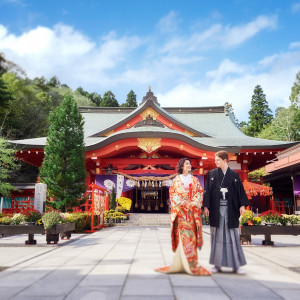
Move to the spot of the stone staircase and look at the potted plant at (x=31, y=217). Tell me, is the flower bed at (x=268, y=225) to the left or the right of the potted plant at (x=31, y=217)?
left

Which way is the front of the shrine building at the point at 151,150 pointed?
toward the camera

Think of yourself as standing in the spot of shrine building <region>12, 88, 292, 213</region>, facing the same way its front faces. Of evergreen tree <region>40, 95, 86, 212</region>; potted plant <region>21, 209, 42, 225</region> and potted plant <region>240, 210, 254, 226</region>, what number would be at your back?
0

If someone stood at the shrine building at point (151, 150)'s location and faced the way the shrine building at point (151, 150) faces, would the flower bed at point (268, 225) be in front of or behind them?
in front

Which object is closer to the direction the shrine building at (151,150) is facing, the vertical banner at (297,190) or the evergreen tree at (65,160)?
the evergreen tree

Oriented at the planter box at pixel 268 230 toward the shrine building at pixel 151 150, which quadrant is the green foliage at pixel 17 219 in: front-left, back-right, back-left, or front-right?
front-left

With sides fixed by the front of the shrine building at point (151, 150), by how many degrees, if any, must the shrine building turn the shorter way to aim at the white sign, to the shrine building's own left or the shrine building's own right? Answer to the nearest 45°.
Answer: approximately 45° to the shrine building's own right

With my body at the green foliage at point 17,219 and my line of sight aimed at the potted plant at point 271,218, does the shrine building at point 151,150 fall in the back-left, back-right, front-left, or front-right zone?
front-left

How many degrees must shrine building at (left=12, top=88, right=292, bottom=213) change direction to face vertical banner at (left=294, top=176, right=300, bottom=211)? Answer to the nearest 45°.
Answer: approximately 90° to its left

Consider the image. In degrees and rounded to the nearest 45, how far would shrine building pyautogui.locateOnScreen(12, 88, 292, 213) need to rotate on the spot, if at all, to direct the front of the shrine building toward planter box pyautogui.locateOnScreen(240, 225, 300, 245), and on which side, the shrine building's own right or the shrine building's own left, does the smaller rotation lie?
0° — it already faces it

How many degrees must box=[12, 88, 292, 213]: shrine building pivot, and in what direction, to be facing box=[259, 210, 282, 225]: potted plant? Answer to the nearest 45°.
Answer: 0° — it already faces it
